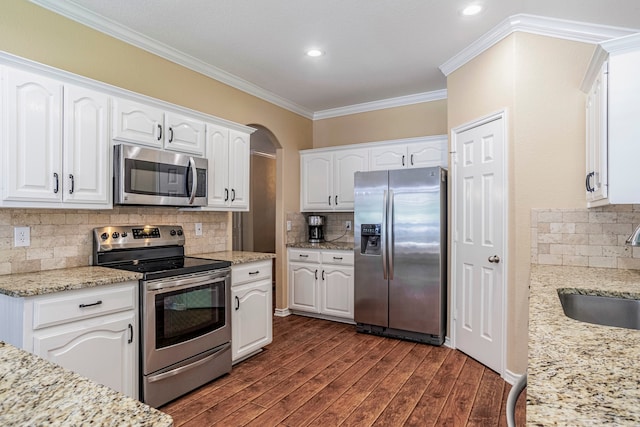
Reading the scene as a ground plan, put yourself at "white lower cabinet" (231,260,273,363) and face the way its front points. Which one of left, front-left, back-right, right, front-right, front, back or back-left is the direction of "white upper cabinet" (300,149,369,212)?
left

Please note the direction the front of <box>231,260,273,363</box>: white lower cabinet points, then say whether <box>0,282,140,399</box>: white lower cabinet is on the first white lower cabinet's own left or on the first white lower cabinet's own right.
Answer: on the first white lower cabinet's own right

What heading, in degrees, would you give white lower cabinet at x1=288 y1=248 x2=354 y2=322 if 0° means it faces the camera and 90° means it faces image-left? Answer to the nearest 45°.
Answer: approximately 45°

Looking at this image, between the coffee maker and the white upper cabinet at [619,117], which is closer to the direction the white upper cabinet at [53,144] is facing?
the white upper cabinet

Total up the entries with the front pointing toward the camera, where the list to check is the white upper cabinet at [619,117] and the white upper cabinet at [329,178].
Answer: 1

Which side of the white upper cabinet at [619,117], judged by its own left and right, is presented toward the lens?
left

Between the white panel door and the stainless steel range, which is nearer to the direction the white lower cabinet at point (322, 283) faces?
the stainless steel range

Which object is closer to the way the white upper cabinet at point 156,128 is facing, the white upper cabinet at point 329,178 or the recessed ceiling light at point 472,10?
the recessed ceiling light
